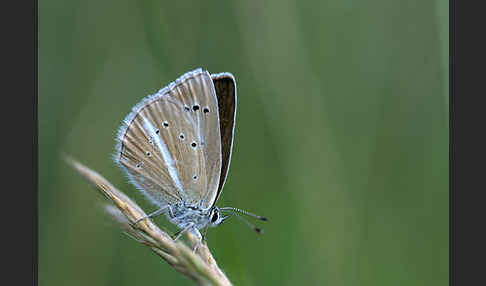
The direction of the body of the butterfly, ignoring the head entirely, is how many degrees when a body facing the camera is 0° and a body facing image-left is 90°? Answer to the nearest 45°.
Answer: approximately 270°
